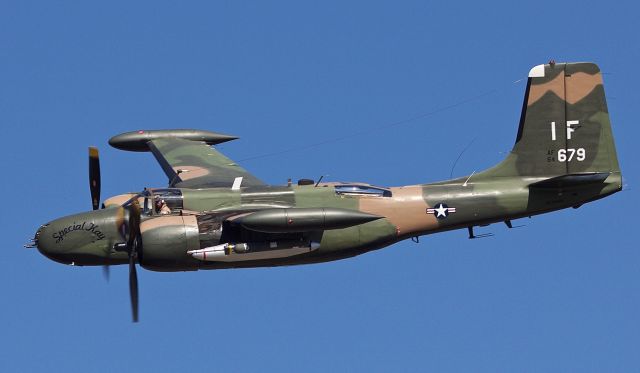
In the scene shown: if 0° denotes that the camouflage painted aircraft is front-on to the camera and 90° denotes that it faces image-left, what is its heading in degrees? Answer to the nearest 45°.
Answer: approximately 90°
